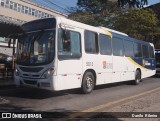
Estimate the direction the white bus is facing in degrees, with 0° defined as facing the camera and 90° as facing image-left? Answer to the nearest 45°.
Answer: approximately 45°

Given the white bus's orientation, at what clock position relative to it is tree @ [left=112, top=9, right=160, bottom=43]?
The tree is roughly at 5 o'clock from the white bus.
